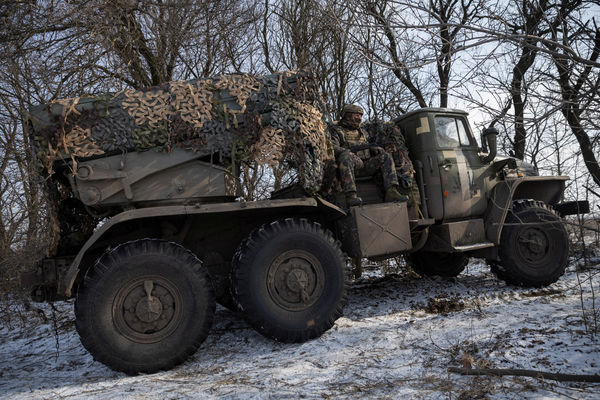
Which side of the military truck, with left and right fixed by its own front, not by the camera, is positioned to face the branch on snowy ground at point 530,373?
right

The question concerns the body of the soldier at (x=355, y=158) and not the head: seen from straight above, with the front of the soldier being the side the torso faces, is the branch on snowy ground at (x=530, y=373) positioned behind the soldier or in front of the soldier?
in front

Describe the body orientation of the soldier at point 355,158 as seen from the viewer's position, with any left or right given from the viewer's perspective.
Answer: facing the viewer and to the right of the viewer

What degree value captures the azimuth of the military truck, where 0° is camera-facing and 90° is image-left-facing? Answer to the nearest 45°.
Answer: approximately 225°
